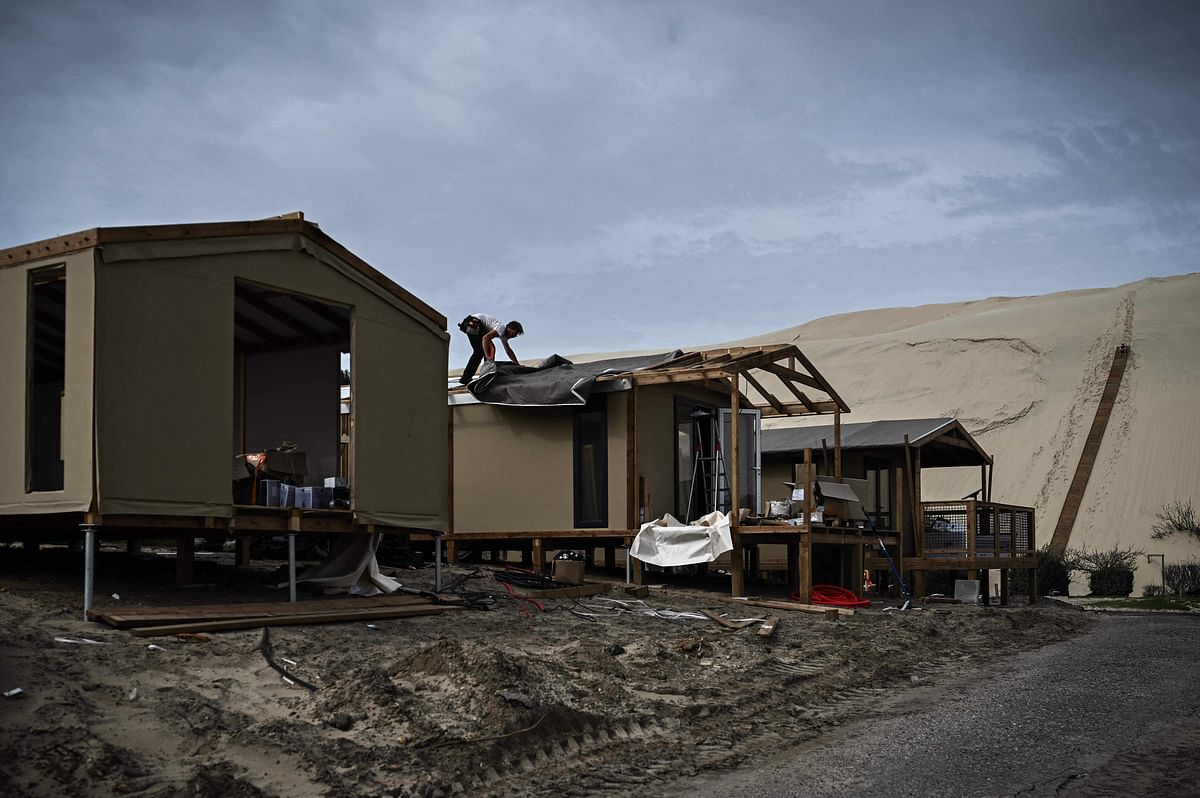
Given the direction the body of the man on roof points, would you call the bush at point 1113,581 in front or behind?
in front

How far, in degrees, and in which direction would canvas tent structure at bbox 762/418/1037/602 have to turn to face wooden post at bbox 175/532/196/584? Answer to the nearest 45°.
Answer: approximately 90° to its right

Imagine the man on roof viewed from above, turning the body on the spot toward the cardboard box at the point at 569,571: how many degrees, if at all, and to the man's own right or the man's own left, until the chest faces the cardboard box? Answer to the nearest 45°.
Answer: approximately 90° to the man's own right

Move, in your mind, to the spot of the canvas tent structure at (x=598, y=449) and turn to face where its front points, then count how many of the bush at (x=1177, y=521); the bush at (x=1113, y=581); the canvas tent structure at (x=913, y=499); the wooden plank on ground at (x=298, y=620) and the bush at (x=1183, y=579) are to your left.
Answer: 4

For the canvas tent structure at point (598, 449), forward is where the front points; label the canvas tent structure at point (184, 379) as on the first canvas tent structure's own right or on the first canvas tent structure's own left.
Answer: on the first canvas tent structure's own right

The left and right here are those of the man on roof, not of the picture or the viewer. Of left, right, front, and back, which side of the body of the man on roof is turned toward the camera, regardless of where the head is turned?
right

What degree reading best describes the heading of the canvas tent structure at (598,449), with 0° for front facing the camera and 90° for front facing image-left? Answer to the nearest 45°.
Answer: approximately 315°

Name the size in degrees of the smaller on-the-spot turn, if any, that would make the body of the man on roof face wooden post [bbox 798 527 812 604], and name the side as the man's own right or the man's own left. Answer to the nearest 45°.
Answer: approximately 45° to the man's own right

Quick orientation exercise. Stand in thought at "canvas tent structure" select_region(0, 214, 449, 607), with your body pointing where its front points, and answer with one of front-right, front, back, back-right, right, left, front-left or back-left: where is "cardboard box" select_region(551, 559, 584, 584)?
left

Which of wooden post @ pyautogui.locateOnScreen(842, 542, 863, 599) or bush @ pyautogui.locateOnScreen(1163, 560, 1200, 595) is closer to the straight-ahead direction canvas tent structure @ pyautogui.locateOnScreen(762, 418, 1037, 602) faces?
the wooden post

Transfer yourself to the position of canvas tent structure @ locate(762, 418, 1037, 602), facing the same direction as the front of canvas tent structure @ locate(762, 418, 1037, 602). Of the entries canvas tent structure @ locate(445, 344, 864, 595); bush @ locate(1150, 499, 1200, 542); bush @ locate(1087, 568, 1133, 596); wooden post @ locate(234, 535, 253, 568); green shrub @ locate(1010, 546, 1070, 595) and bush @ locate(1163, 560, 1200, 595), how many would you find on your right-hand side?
2

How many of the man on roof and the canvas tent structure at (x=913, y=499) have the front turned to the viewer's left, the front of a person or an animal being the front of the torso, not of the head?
0

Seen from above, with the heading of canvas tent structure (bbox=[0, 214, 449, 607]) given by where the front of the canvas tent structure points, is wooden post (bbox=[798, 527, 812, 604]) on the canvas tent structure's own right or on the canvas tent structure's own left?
on the canvas tent structure's own left
